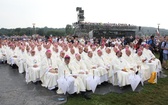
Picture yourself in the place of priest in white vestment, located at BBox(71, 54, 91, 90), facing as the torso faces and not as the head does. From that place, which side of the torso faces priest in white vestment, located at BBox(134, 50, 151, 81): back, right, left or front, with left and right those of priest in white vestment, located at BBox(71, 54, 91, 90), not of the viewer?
left

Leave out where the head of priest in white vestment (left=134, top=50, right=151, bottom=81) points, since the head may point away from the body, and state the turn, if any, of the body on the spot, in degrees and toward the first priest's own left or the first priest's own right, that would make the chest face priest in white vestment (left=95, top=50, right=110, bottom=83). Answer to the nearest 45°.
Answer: approximately 90° to the first priest's own right

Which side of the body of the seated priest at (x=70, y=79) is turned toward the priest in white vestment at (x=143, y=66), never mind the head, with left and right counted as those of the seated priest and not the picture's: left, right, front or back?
left

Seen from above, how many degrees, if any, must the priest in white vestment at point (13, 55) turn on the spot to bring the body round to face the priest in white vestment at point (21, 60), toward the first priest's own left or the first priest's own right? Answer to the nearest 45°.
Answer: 0° — they already face them

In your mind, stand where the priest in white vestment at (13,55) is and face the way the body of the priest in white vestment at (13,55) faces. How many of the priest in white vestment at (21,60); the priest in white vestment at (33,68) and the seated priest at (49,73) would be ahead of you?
3

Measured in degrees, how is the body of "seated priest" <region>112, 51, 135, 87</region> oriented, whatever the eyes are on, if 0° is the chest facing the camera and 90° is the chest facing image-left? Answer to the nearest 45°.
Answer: approximately 315°
